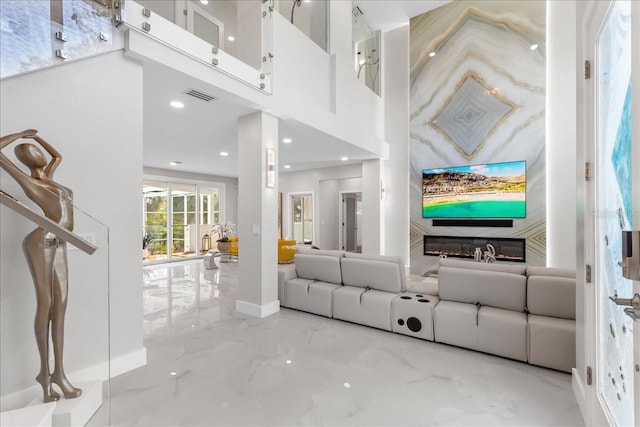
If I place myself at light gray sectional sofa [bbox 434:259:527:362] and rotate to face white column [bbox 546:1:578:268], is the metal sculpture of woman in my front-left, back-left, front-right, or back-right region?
back-left

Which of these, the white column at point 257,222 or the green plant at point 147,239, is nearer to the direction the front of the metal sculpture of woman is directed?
the white column

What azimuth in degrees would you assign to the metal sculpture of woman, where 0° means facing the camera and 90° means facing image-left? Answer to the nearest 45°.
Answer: approximately 315°

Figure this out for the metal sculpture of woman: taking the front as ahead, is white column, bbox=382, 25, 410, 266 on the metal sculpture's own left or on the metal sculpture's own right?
on the metal sculpture's own left

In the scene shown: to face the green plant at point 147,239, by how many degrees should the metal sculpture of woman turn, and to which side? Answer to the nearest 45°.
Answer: approximately 135° to its left

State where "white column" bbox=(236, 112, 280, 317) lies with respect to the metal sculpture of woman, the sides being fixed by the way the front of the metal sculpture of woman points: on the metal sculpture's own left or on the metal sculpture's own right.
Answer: on the metal sculpture's own left
